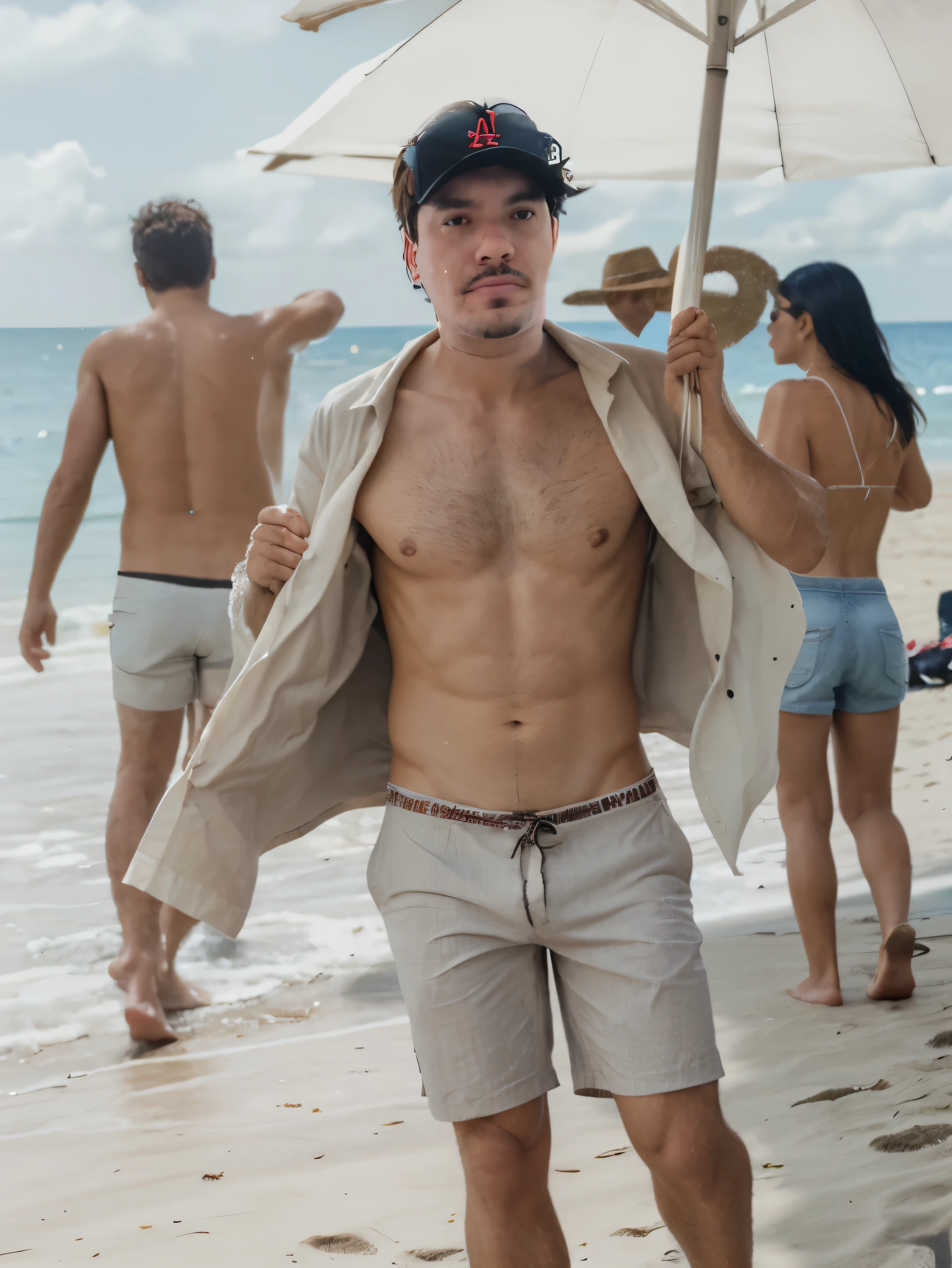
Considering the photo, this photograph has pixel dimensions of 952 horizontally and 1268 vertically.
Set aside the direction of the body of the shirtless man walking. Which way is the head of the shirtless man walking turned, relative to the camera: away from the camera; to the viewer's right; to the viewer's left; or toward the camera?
away from the camera

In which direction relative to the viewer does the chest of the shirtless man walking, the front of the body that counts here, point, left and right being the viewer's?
facing away from the viewer

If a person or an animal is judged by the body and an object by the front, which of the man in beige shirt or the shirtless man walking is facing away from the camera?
the shirtless man walking

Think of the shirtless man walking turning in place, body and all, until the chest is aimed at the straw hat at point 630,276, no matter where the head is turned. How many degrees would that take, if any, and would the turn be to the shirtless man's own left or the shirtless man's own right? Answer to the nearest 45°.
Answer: approximately 135° to the shirtless man's own right

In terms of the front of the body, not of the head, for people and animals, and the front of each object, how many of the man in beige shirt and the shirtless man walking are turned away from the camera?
1

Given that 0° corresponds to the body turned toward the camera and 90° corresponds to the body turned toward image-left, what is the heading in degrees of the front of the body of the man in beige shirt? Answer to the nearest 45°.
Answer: approximately 0°

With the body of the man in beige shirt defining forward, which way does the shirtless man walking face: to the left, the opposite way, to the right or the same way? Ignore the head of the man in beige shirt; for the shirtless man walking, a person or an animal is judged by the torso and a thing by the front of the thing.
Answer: the opposite way

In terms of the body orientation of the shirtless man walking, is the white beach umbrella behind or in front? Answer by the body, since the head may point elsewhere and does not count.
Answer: behind
